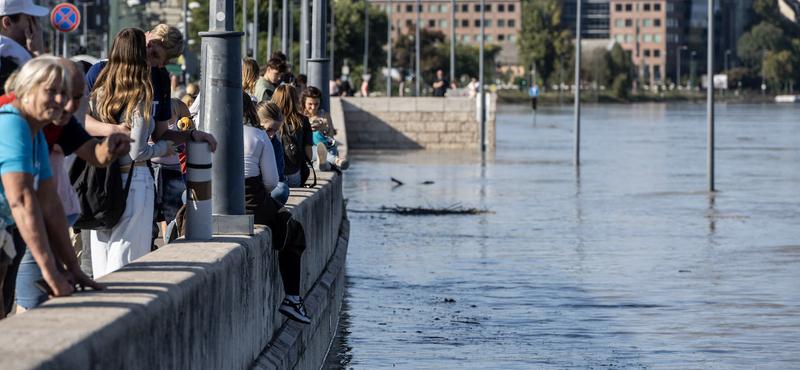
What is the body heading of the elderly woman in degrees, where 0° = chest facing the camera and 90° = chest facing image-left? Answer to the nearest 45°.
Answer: approximately 315°

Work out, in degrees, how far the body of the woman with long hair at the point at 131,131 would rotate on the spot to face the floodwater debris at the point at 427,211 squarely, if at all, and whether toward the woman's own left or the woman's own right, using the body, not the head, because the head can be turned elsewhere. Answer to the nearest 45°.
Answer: approximately 45° to the woman's own left

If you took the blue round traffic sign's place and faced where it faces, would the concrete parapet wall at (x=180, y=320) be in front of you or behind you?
in front

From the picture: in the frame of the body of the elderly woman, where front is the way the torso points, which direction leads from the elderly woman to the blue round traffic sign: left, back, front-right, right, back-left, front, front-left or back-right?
back-left

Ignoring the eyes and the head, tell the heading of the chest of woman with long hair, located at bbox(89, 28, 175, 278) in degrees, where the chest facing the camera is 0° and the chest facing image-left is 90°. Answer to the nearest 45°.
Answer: approximately 225°

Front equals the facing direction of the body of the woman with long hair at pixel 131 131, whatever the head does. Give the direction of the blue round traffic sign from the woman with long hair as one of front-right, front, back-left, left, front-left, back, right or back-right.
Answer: front-left

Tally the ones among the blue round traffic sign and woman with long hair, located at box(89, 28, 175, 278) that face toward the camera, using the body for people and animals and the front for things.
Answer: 1

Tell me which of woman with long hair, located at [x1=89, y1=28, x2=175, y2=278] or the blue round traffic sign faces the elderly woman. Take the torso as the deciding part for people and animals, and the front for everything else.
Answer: the blue round traffic sign

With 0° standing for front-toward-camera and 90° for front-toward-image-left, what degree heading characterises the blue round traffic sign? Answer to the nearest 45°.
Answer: approximately 0°

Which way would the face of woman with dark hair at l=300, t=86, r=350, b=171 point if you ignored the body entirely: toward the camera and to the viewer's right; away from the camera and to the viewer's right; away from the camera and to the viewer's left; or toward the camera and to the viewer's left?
toward the camera and to the viewer's right

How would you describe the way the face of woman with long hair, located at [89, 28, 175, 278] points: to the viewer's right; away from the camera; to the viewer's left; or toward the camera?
away from the camera
